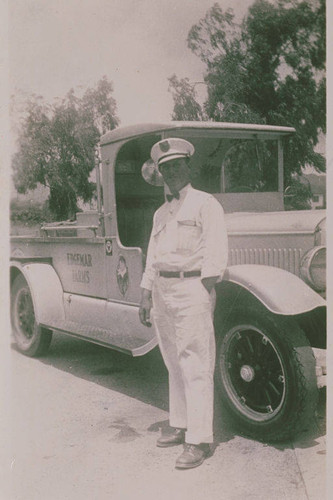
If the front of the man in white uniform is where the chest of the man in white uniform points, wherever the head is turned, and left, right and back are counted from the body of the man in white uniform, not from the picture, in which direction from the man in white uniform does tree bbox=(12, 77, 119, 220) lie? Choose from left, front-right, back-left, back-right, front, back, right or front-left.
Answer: right

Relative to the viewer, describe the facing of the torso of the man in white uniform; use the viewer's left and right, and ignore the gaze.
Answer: facing the viewer and to the left of the viewer

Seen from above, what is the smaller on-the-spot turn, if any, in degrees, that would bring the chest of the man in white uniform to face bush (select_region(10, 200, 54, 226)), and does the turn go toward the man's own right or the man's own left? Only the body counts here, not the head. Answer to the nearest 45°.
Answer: approximately 90° to the man's own right
